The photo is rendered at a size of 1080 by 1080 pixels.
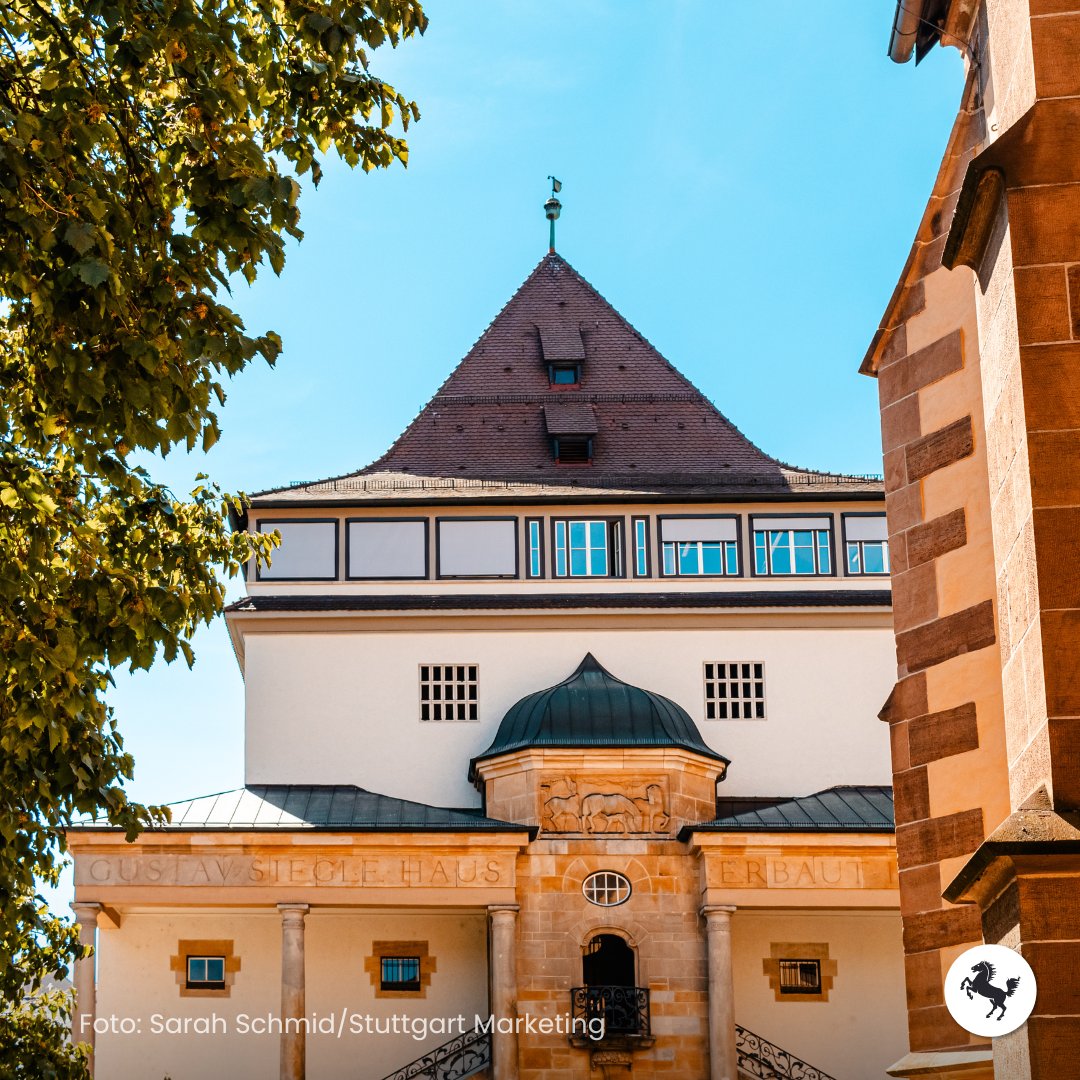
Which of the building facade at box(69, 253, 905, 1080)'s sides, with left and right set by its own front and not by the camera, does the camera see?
front

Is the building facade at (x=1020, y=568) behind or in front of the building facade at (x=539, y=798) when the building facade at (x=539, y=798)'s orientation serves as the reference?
in front

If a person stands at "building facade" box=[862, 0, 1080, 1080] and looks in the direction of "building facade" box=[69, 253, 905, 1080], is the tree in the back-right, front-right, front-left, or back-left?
front-left

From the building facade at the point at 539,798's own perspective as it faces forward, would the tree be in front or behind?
in front
